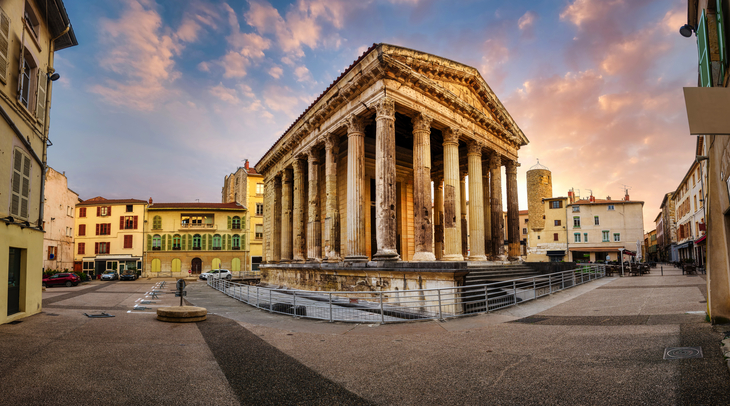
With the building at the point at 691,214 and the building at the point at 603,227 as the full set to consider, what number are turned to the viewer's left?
1

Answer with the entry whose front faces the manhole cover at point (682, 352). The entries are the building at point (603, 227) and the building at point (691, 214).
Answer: the building at point (603, 227)

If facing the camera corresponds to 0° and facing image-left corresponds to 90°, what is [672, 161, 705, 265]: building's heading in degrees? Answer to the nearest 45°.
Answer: approximately 90°

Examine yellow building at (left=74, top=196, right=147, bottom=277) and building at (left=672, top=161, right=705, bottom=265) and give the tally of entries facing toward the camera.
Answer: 1

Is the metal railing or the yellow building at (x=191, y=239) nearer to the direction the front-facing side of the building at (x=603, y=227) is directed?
the metal railing

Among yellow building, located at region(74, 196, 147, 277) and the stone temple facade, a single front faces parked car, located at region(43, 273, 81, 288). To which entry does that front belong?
the yellow building

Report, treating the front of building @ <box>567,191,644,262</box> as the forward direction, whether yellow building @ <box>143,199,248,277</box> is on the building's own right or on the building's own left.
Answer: on the building's own right

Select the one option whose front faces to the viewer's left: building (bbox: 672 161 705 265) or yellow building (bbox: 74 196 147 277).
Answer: the building

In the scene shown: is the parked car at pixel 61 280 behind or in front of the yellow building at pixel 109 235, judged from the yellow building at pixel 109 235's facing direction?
in front

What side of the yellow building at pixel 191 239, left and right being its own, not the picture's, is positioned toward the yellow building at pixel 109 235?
right

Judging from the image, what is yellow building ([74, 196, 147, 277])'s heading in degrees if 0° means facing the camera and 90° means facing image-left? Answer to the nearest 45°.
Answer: approximately 0°

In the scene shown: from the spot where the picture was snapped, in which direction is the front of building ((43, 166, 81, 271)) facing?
facing the viewer and to the right of the viewer
